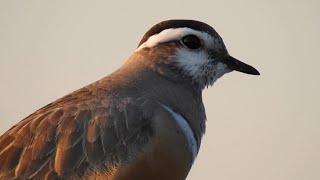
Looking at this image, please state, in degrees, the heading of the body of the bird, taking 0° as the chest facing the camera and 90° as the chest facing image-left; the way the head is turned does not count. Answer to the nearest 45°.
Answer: approximately 270°
